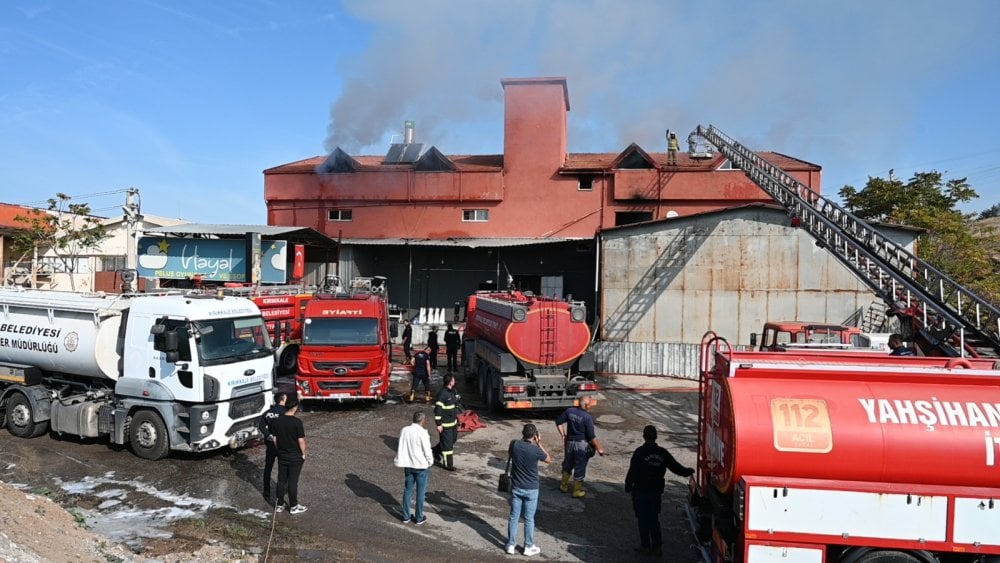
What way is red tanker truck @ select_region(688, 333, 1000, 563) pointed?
to the viewer's right

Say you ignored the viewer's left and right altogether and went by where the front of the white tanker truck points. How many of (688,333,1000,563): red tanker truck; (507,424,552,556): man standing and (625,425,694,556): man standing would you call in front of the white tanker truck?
3

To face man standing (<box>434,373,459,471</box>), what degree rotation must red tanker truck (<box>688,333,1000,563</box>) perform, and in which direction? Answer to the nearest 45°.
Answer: approximately 180°

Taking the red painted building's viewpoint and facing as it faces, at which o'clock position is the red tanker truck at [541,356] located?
The red tanker truck is roughly at 12 o'clock from the red painted building.

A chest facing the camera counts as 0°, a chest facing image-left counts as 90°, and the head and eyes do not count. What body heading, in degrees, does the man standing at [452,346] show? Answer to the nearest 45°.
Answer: approximately 180°

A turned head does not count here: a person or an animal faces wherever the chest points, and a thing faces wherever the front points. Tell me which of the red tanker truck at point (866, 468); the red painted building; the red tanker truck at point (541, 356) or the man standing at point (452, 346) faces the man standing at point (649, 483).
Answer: the red painted building

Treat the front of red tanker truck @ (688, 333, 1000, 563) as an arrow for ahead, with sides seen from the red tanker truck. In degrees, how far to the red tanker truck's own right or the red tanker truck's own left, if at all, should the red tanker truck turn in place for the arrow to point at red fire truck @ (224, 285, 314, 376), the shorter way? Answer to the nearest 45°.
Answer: approximately 135° to the red tanker truck's own left

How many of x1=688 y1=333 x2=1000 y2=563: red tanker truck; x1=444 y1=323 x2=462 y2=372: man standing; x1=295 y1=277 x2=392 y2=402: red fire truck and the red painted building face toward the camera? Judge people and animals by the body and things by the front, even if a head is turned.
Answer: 2

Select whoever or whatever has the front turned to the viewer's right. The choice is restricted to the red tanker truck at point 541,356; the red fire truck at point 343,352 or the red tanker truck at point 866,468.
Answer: the red tanker truck at point 866,468

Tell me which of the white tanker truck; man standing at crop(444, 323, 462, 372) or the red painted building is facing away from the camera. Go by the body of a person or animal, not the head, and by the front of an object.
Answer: the man standing

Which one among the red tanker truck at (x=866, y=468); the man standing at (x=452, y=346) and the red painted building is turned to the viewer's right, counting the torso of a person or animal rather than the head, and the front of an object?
the red tanker truck

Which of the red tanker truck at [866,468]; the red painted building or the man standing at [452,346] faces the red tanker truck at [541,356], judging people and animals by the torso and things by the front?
the red painted building

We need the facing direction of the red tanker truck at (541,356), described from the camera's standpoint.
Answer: facing away from the viewer and to the left of the viewer

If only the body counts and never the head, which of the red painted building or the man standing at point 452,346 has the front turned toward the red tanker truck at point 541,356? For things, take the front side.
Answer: the red painted building
